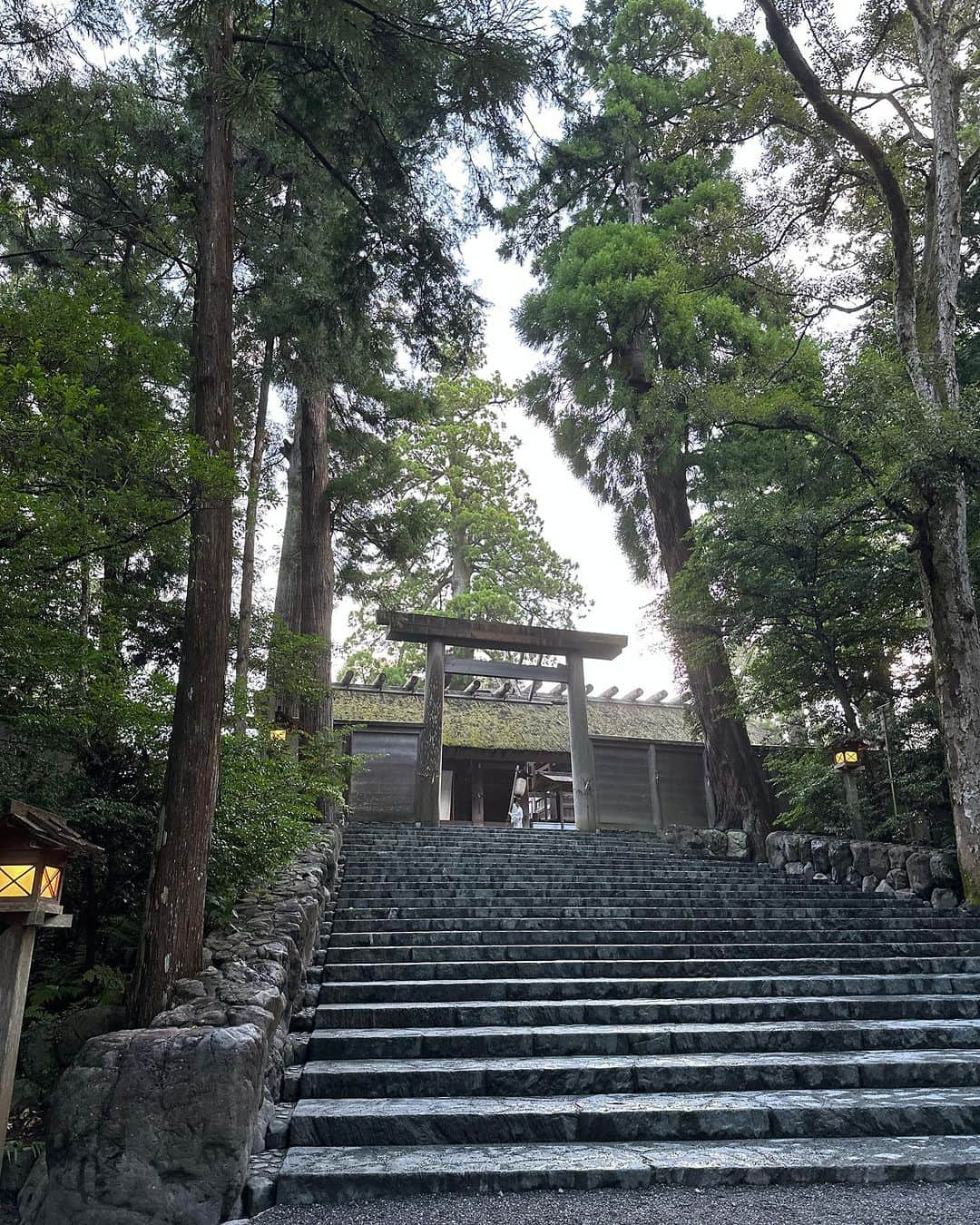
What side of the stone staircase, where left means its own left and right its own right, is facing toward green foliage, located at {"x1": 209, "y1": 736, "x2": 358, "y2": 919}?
right

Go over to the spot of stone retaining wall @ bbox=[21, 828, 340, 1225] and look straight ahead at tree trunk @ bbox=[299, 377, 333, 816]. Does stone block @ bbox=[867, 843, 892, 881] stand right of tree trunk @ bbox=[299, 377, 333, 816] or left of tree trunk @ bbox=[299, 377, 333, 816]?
right

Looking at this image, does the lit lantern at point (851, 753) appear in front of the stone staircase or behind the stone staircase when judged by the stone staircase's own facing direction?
behind

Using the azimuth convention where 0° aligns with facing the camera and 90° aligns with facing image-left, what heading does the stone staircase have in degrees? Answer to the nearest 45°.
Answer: approximately 0°

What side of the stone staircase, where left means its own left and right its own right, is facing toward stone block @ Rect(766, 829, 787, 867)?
back

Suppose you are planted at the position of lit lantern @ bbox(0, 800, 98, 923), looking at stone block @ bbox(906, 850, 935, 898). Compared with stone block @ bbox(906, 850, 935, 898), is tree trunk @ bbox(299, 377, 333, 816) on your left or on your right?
left

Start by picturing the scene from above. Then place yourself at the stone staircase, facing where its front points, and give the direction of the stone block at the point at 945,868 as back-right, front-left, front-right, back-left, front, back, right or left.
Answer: back-left

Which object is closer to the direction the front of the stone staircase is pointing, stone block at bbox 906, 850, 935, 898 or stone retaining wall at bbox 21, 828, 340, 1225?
the stone retaining wall

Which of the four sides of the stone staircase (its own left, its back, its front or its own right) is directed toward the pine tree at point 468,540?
back

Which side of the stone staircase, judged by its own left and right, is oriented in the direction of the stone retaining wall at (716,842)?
back

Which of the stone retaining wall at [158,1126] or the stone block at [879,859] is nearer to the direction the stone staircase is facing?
the stone retaining wall
